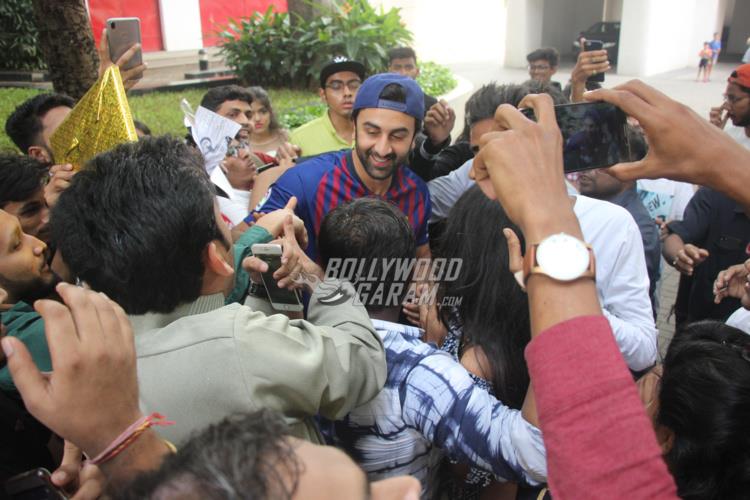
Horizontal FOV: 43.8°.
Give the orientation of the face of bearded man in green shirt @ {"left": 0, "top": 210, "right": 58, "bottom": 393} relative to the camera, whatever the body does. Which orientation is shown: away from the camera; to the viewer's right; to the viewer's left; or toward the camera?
to the viewer's right

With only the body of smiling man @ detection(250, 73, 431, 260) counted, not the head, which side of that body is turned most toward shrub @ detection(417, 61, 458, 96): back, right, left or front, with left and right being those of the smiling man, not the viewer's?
back

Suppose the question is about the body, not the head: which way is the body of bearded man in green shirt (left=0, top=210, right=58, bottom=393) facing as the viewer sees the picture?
to the viewer's right

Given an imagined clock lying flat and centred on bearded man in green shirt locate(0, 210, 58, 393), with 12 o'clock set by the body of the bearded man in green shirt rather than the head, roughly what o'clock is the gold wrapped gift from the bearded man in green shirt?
The gold wrapped gift is roughly at 10 o'clock from the bearded man in green shirt.

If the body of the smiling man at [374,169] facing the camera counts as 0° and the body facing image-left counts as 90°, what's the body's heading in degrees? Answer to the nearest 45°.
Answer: approximately 0°

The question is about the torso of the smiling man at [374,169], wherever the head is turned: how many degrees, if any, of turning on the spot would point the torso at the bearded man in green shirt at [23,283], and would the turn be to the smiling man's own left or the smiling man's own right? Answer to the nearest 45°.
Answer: approximately 45° to the smiling man's own right

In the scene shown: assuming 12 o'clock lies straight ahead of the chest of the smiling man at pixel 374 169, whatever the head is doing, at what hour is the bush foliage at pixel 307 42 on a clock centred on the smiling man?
The bush foliage is roughly at 6 o'clock from the smiling man.

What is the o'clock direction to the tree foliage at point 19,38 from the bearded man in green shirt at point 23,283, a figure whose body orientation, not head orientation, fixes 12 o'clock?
The tree foliage is roughly at 9 o'clock from the bearded man in green shirt.
